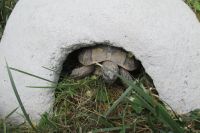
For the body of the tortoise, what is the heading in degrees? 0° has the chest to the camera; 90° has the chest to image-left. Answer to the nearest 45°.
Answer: approximately 0°
